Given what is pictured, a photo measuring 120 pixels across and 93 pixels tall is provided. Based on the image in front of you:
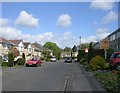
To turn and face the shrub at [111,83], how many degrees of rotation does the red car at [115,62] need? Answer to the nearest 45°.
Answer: approximately 45° to its left

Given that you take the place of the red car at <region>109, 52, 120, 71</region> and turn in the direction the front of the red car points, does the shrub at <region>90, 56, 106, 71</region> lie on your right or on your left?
on your right
